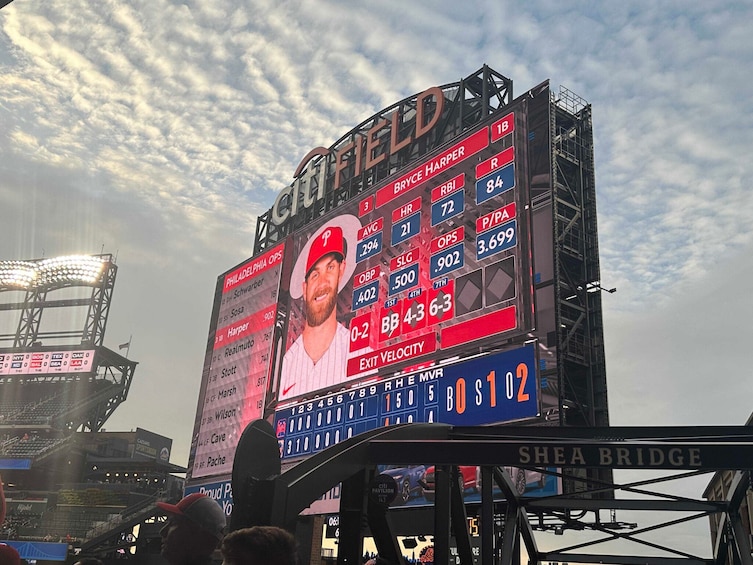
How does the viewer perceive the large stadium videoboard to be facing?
facing the viewer and to the left of the viewer

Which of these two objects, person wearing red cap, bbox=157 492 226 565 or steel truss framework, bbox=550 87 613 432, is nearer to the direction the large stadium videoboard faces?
the person wearing red cap

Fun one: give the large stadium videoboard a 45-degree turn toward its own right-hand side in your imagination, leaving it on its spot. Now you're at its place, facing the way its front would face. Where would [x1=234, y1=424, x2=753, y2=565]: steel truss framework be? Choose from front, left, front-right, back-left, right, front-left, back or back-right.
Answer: left
